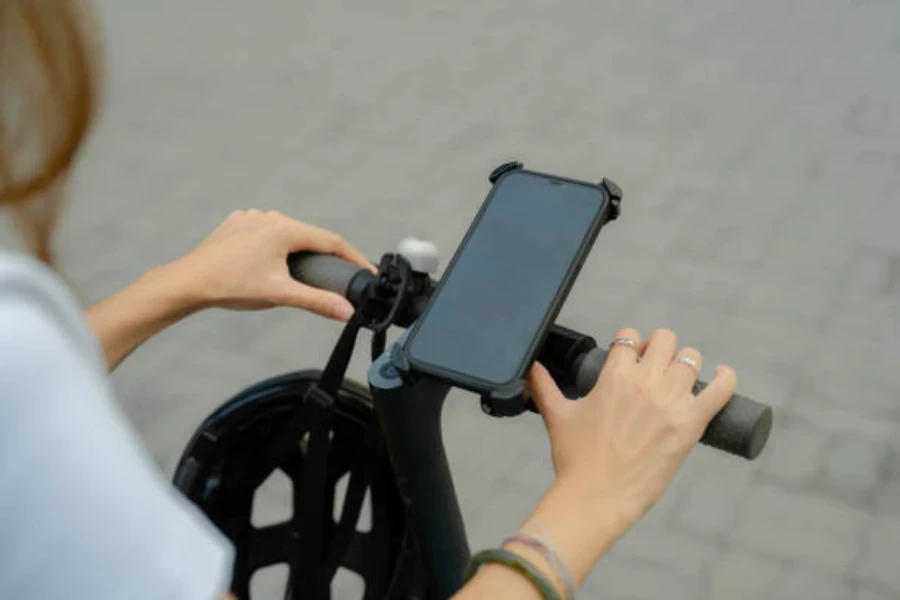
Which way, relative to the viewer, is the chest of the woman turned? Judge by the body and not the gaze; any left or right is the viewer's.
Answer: facing away from the viewer and to the right of the viewer
